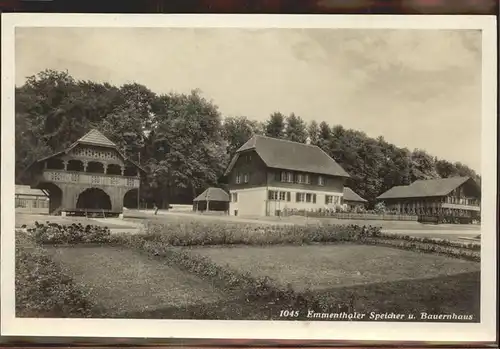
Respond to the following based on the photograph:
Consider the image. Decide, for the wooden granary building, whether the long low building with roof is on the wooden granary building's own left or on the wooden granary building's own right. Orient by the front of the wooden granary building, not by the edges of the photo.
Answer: on the wooden granary building's own left
